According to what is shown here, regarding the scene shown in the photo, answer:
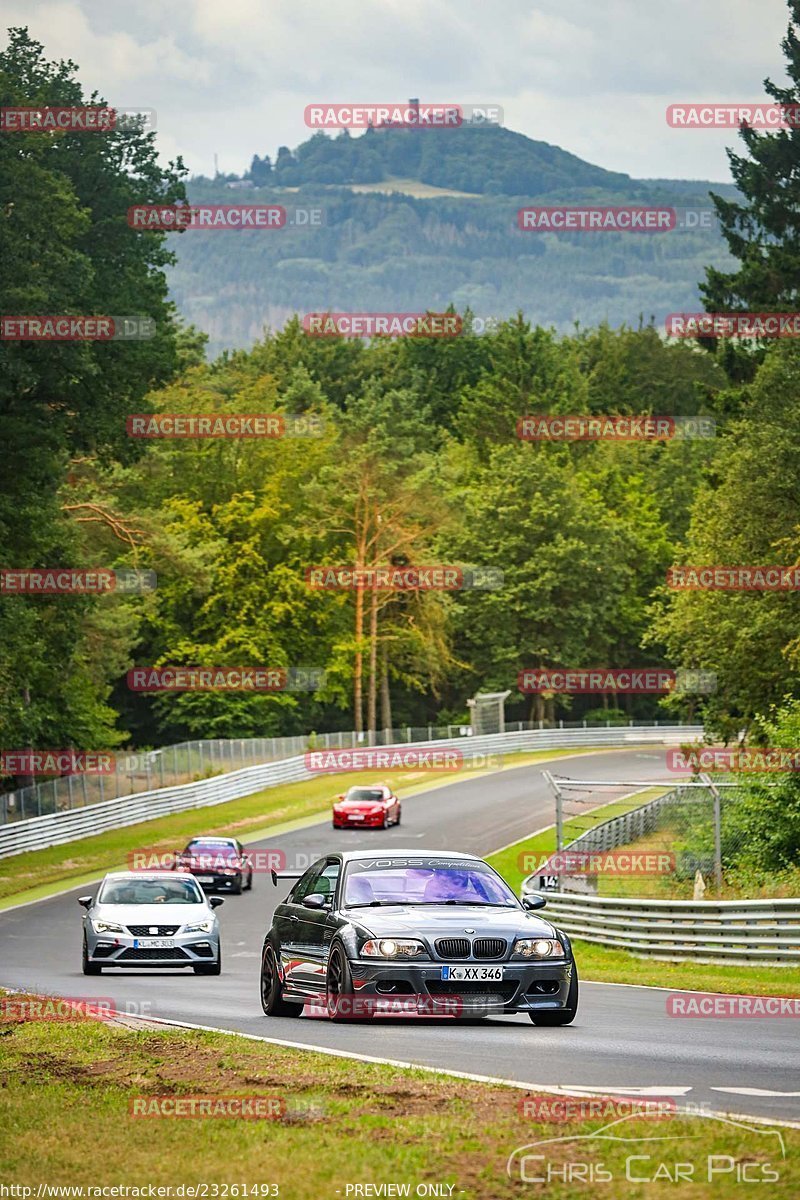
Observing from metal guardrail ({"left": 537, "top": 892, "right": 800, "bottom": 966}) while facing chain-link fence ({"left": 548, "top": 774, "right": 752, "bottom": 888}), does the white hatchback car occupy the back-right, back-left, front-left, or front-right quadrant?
back-left

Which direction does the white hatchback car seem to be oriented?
toward the camera

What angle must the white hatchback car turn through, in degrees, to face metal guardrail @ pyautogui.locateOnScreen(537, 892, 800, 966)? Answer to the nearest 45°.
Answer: approximately 90° to its left

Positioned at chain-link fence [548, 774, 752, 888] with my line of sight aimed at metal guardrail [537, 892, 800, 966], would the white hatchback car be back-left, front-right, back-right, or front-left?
front-right

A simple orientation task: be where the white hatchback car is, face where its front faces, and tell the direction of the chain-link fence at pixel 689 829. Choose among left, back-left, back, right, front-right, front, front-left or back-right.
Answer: back-left
